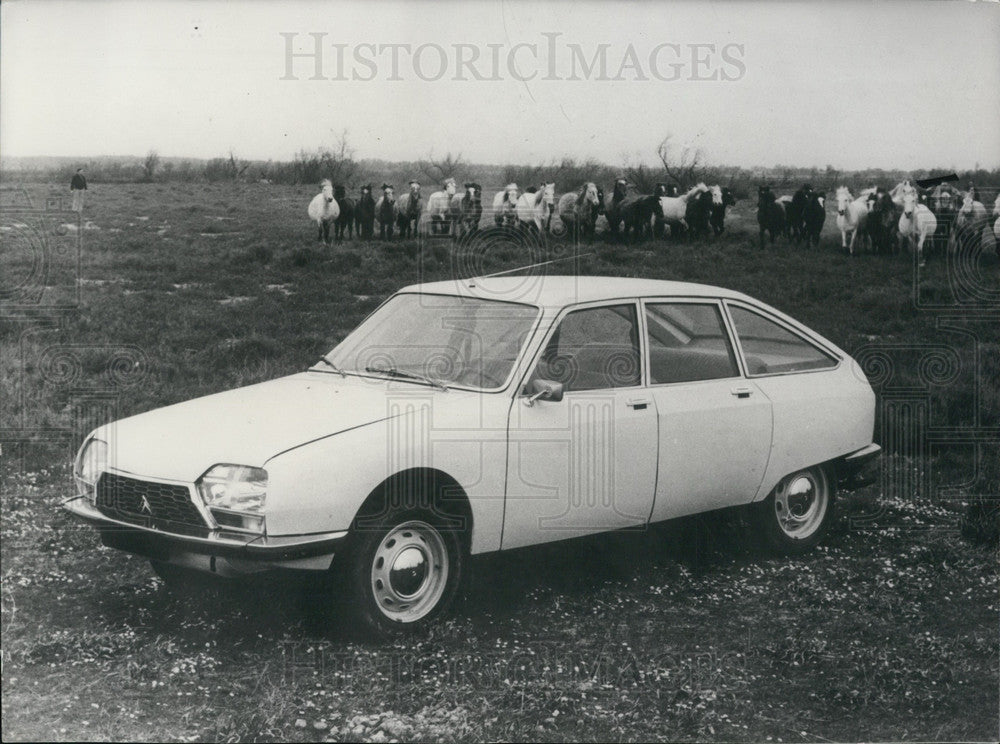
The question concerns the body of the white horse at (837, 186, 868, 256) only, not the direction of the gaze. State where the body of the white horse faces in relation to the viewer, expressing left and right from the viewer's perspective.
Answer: facing the viewer and to the left of the viewer

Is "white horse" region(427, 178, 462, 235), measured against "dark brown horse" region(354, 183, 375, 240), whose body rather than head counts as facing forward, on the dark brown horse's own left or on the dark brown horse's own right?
on the dark brown horse's own left

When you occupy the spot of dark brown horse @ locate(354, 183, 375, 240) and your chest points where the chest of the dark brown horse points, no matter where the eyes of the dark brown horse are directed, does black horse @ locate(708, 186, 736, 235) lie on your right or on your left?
on your left

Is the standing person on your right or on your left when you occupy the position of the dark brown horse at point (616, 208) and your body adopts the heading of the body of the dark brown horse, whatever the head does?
on your right

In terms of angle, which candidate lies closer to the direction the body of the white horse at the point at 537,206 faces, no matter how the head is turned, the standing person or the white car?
the white car

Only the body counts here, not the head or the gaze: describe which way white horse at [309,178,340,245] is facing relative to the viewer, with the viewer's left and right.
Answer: facing the viewer

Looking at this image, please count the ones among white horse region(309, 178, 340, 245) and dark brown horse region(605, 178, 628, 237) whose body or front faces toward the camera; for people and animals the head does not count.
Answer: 2

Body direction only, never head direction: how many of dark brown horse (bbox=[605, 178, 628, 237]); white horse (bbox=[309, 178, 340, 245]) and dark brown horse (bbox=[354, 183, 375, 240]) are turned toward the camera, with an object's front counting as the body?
3

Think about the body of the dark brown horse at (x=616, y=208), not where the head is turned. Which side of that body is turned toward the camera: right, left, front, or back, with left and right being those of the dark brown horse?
front
